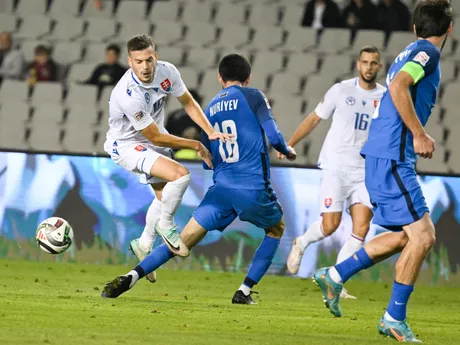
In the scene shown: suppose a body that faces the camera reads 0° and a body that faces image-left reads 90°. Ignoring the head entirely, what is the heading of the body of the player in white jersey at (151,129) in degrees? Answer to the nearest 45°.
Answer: approximately 315°

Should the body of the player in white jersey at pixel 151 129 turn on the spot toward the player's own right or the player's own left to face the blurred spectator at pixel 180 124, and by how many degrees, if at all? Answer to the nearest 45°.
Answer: approximately 135° to the player's own left

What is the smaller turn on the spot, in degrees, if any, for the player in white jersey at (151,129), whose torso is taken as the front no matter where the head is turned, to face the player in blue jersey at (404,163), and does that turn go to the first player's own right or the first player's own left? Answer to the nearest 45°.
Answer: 0° — they already face them

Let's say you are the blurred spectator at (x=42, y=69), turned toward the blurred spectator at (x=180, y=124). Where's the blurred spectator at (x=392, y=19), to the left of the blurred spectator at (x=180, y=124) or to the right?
left

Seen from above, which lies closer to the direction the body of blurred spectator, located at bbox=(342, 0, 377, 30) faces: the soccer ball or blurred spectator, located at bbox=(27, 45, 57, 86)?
the soccer ball

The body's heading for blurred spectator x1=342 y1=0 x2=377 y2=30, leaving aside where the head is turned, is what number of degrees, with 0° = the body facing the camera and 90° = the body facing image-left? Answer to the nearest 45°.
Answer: approximately 0°

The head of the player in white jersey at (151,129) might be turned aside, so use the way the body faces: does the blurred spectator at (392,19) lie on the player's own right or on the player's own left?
on the player's own left

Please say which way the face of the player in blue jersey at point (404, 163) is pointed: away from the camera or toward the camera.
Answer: away from the camera

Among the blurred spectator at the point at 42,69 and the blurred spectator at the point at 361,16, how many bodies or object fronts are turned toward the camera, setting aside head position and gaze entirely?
2
